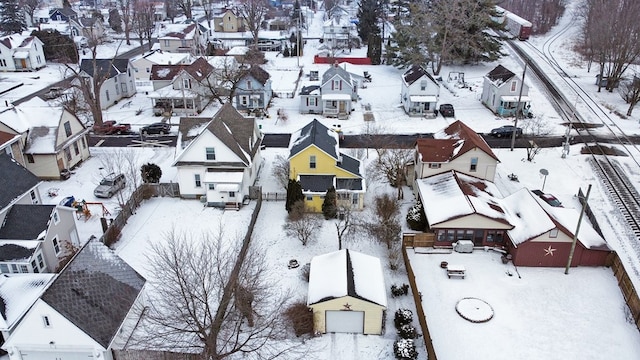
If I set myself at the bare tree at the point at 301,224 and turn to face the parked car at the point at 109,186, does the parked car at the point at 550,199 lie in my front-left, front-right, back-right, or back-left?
back-right

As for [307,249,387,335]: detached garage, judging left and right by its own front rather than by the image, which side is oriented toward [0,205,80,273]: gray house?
right

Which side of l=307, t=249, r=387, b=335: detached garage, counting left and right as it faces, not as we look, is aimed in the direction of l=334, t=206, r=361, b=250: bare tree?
back

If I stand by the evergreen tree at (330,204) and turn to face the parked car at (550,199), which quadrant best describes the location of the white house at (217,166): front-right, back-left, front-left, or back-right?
back-left

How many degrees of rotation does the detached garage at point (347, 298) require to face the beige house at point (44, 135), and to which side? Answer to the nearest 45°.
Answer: approximately 135° to its right

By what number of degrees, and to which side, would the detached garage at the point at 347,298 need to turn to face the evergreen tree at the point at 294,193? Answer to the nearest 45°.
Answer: approximately 180°

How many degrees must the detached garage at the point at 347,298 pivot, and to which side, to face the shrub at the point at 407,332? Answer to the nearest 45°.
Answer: approximately 90° to its left

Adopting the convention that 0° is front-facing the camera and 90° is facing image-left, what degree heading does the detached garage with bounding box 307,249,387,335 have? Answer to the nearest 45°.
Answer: approximately 0°

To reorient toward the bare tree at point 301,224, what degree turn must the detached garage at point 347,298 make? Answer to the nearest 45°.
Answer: approximately 180°

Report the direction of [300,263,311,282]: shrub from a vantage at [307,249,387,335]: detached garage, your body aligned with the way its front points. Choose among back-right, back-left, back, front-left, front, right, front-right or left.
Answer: back-right

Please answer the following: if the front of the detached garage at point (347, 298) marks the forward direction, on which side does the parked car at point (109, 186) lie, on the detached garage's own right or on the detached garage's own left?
on the detached garage's own right

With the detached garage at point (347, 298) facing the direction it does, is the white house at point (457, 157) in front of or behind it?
behind

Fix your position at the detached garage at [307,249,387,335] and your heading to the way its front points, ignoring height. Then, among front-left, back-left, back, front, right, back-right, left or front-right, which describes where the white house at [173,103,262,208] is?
back-right

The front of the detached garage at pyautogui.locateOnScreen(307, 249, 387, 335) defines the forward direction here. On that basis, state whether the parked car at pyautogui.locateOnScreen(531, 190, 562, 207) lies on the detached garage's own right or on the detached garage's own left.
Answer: on the detached garage's own left

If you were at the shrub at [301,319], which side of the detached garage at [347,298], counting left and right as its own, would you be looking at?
right
